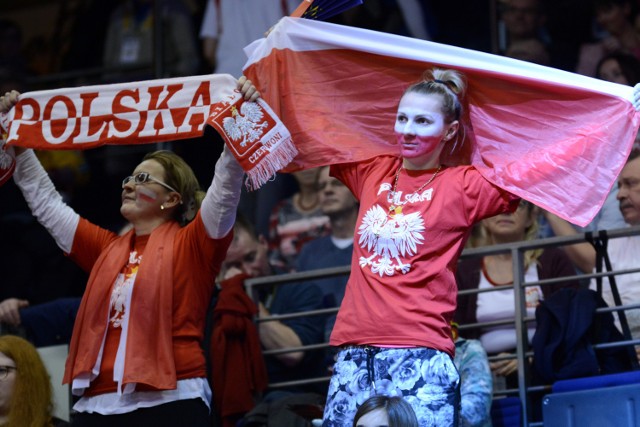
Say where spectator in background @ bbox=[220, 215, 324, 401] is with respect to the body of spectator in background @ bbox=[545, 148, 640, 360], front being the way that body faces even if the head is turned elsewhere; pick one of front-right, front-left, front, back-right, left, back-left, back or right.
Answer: front-right

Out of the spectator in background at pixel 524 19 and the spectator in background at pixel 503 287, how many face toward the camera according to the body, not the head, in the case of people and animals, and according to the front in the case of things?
2

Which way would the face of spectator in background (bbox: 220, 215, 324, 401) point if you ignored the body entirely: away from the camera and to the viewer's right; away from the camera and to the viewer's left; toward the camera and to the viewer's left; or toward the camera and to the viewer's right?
toward the camera and to the viewer's left

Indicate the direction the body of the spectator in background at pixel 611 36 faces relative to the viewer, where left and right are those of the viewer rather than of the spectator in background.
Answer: facing the viewer and to the left of the viewer

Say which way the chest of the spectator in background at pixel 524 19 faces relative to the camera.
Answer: toward the camera

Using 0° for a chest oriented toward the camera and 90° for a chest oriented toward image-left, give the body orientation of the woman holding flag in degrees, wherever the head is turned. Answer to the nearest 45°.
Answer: approximately 45°

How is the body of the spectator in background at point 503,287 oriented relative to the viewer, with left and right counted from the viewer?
facing the viewer

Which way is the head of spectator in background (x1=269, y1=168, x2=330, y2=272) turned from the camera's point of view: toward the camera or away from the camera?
toward the camera

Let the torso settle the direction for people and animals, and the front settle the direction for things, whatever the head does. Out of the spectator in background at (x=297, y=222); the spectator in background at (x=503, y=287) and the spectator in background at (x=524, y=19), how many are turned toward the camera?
3

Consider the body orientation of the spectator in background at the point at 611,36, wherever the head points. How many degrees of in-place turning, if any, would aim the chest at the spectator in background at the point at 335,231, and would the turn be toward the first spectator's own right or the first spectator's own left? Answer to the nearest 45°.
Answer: approximately 45° to the first spectator's own right

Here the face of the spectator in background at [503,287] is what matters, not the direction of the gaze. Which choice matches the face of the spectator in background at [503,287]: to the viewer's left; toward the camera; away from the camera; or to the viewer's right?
toward the camera

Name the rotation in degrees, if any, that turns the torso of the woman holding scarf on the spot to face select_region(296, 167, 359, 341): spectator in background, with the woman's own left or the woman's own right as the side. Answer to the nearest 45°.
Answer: approximately 180°

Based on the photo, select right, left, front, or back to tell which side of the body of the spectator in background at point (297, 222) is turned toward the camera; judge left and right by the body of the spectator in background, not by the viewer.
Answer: front
